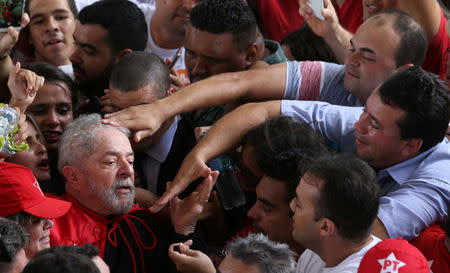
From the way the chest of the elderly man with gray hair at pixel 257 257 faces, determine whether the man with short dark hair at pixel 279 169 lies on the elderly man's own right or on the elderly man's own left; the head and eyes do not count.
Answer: on the elderly man's own right

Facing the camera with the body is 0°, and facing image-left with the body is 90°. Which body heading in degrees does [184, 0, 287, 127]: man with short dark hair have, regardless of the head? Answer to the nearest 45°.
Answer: approximately 45°

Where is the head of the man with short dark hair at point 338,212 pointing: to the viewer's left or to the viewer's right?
to the viewer's left

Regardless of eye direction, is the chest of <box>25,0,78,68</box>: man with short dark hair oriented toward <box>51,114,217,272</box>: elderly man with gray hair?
yes
